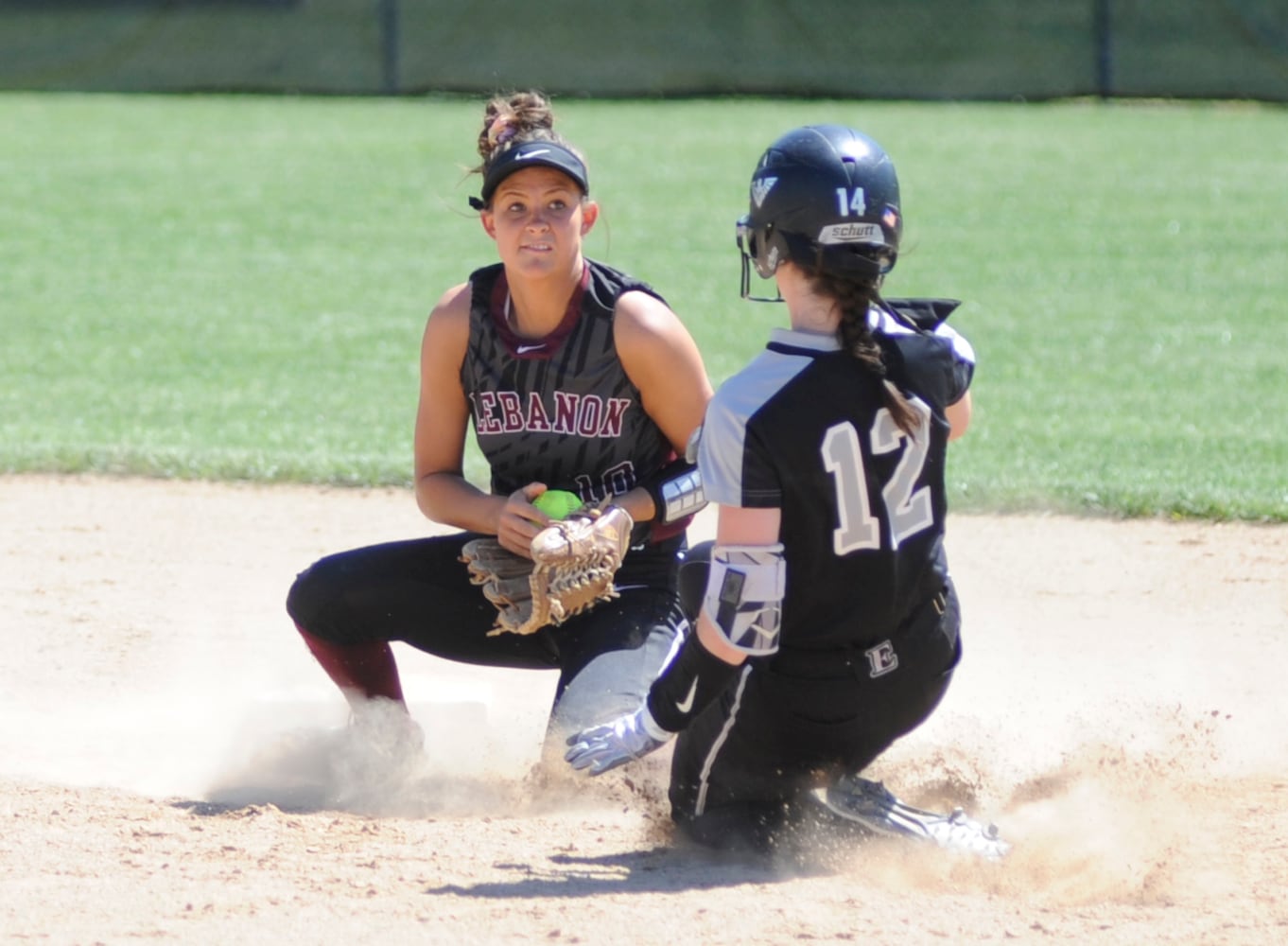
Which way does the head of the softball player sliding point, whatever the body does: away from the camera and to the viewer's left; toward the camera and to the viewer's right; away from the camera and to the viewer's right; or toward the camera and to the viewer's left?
away from the camera and to the viewer's left

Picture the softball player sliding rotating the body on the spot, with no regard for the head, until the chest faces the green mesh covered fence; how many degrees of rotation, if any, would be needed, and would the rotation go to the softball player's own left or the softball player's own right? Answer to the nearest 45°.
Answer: approximately 45° to the softball player's own right

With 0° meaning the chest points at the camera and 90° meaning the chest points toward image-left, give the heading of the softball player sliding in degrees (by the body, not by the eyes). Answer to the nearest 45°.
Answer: approximately 135°
